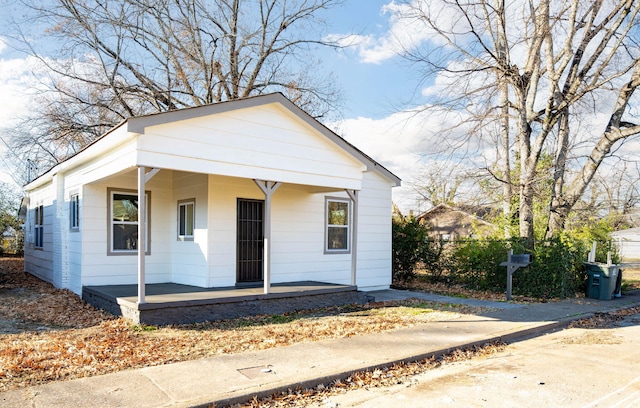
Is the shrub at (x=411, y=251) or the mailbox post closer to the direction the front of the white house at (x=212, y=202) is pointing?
the mailbox post

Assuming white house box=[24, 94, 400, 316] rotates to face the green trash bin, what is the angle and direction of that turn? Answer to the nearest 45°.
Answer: approximately 45° to its left

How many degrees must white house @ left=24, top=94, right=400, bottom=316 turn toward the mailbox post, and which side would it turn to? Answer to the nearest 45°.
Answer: approximately 45° to its left

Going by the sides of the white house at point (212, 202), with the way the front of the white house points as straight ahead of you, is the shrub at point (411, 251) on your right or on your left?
on your left

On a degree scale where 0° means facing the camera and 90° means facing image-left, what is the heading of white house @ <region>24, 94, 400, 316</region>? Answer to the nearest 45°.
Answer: approximately 315°

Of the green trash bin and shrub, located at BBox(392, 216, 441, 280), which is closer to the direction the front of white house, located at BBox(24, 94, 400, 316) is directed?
the green trash bin

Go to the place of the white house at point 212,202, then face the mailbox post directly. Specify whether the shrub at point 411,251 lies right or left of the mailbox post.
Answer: left
